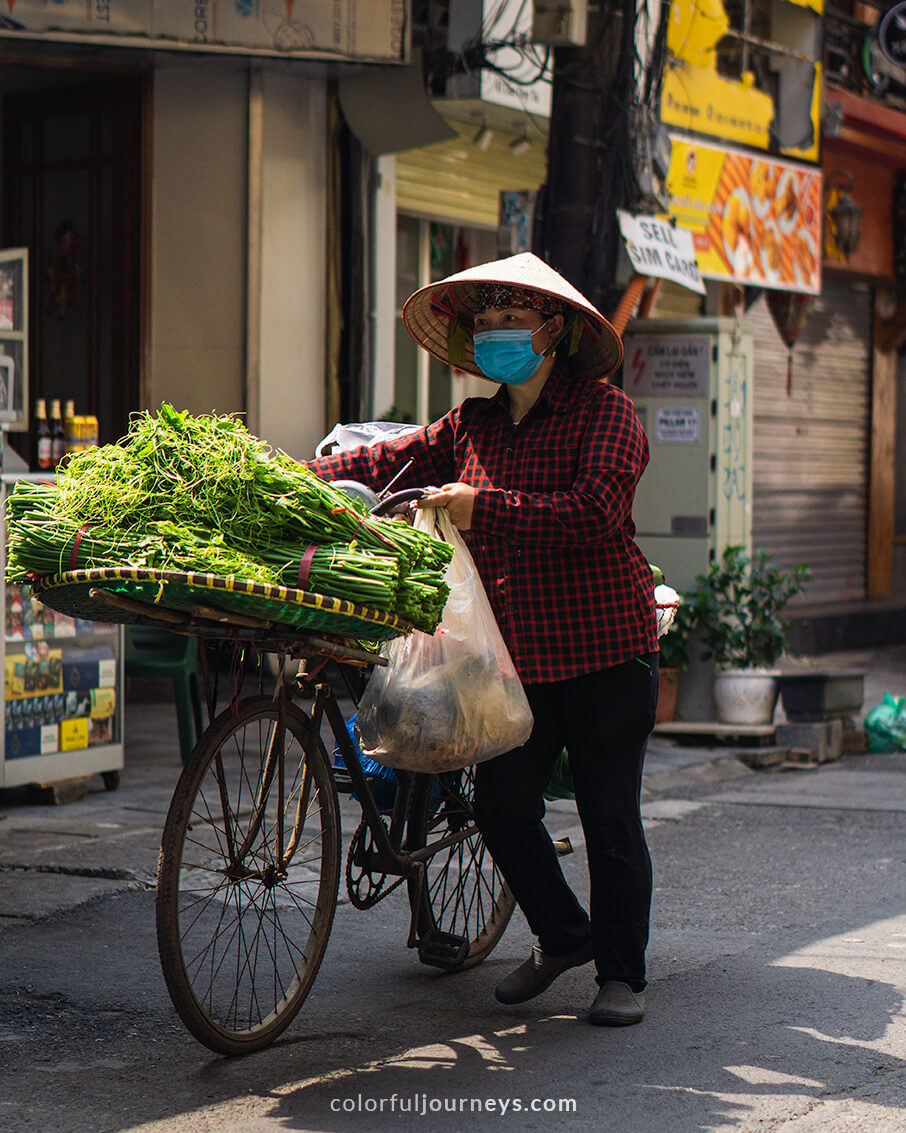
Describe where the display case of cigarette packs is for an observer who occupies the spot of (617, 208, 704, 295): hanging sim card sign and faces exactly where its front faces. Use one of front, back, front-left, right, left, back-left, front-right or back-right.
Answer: right

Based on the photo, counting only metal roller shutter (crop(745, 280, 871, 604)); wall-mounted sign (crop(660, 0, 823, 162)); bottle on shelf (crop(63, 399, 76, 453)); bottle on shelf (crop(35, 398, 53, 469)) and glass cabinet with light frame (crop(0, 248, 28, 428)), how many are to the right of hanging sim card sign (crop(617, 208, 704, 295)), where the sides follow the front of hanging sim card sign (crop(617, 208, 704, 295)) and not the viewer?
3

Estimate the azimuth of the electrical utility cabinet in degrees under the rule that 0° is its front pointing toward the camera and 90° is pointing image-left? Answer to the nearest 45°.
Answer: approximately 45°

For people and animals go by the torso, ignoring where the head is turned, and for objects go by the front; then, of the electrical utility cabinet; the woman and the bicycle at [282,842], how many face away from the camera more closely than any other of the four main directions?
0

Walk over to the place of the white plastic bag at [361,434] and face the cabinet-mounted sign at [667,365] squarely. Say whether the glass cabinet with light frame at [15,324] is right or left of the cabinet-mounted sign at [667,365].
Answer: left

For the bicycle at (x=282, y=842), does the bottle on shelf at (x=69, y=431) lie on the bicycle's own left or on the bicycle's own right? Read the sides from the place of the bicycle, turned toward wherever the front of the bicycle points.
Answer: on the bicycle's own right

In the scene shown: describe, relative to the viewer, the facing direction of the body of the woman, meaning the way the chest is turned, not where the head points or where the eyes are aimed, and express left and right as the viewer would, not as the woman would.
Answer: facing the viewer and to the left of the viewer

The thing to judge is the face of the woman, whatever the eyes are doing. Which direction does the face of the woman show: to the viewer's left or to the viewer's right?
to the viewer's left

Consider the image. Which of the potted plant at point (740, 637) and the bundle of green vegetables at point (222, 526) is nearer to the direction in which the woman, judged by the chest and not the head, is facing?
the bundle of green vegetables

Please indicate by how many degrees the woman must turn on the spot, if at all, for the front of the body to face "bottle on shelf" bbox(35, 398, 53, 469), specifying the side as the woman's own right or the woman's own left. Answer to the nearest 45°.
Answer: approximately 90° to the woman's own right
